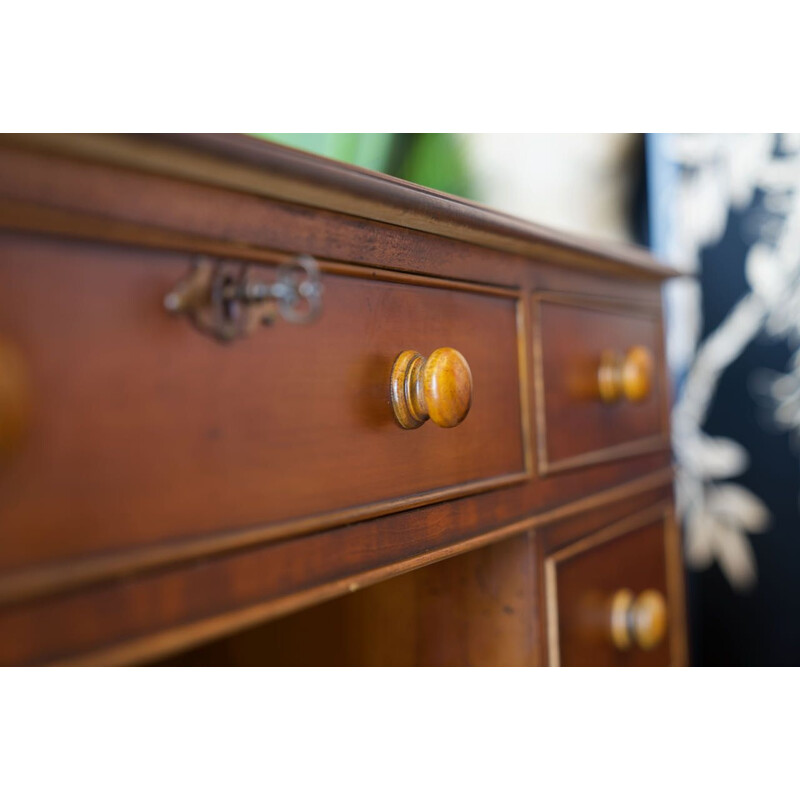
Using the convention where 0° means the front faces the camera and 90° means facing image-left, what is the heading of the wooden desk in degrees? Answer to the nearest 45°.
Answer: approximately 315°
